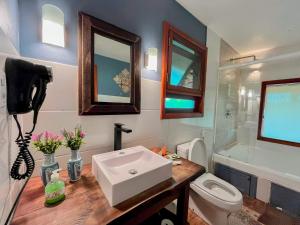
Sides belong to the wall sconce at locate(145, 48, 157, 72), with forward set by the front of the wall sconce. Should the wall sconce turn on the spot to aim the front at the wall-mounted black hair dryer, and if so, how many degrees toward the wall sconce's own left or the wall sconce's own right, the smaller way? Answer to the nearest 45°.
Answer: approximately 90° to the wall sconce's own right

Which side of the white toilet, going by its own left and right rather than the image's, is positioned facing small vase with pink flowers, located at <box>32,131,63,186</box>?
right

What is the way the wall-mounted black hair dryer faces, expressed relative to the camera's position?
facing to the right of the viewer

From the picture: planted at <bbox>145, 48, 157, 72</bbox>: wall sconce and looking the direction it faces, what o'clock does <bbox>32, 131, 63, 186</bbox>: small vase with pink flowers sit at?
The small vase with pink flowers is roughly at 3 o'clock from the wall sconce.

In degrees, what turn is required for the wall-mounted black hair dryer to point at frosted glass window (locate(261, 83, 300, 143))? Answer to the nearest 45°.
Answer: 0° — it already faces it

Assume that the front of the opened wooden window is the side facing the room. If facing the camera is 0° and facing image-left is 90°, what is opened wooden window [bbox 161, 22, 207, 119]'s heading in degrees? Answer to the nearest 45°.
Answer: approximately 315°

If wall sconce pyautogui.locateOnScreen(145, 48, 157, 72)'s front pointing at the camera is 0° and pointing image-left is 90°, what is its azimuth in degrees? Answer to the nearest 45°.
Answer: approximately 315°
